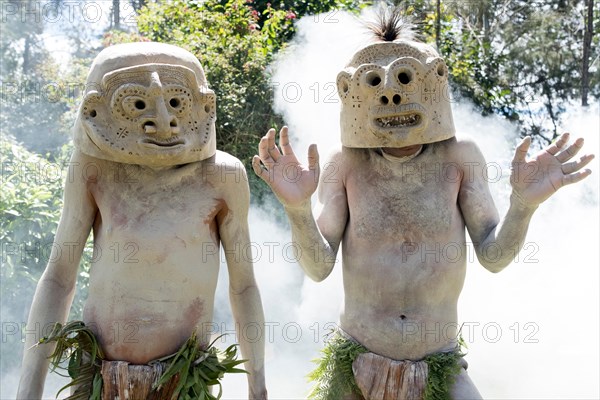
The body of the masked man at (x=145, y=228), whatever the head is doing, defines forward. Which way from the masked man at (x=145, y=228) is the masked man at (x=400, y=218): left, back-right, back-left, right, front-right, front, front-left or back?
left

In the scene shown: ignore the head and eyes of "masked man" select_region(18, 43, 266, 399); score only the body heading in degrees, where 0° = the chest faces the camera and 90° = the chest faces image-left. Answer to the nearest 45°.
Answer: approximately 0°

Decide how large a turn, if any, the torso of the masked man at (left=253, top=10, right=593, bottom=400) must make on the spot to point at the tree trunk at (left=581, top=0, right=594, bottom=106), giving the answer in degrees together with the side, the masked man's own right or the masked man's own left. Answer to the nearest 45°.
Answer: approximately 180°

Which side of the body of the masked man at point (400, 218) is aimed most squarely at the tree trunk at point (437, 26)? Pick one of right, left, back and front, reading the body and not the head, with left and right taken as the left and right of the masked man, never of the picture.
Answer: back

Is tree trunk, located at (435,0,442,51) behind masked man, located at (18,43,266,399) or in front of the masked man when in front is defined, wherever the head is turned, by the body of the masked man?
behind

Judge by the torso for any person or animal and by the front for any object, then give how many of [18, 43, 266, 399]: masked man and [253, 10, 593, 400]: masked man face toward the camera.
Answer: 2

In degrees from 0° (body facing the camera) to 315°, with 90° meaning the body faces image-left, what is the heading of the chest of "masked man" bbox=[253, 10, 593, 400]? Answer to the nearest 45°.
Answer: approximately 0°

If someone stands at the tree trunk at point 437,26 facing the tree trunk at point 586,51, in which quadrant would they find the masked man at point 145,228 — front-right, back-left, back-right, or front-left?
back-right

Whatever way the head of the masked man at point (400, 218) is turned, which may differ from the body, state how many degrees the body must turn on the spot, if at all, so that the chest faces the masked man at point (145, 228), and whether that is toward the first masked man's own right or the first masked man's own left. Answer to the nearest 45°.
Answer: approximately 90° to the first masked man's own right
